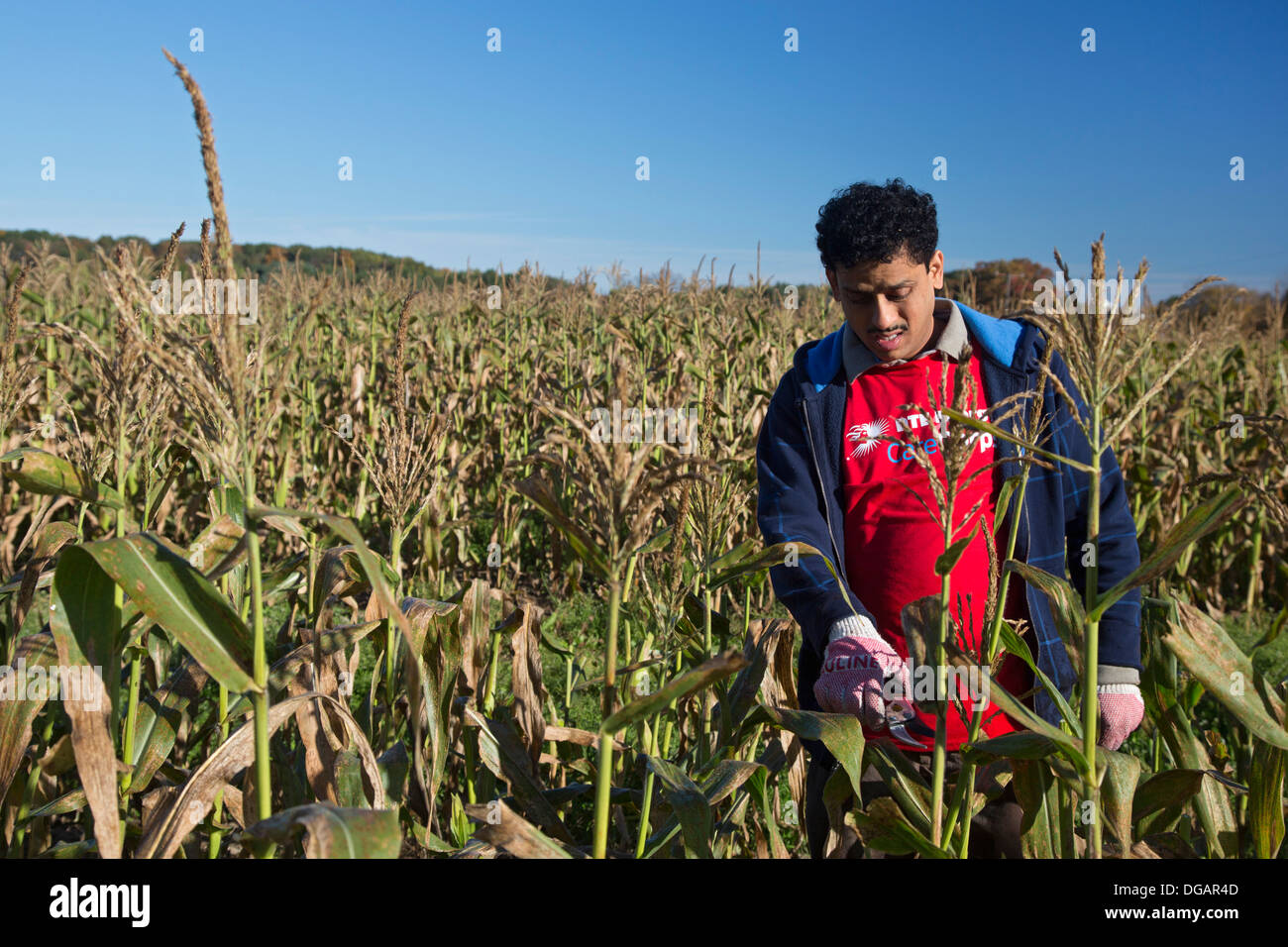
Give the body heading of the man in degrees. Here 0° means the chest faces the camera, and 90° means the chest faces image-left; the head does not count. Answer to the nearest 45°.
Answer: approximately 0°

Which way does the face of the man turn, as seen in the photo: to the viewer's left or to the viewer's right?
to the viewer's left
